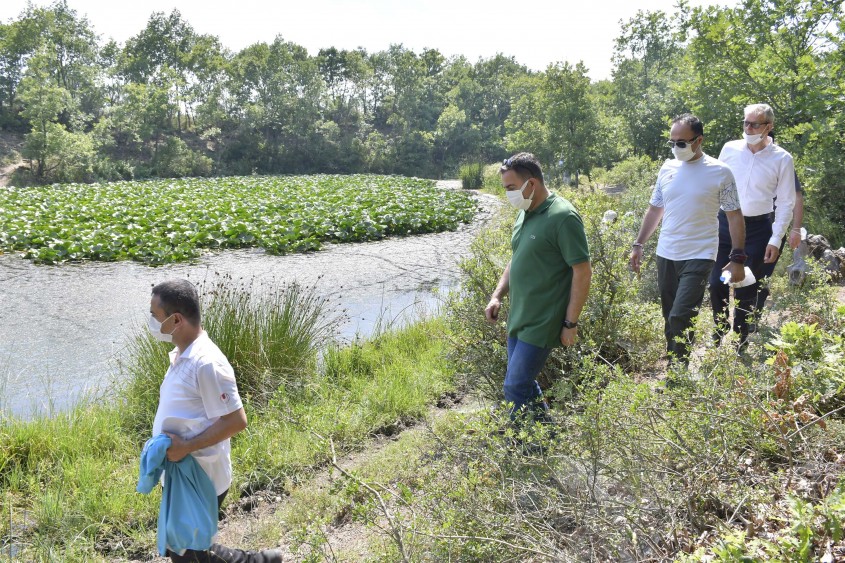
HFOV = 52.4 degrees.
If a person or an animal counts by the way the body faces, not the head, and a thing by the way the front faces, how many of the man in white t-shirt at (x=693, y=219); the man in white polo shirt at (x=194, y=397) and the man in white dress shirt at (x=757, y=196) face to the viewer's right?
0

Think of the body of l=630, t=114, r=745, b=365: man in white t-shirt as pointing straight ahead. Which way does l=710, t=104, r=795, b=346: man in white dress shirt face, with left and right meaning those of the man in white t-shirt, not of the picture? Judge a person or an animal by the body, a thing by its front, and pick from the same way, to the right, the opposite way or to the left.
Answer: the same way

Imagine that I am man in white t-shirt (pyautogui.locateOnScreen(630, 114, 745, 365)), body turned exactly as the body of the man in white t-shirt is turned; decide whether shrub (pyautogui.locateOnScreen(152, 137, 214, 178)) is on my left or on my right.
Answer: on my right

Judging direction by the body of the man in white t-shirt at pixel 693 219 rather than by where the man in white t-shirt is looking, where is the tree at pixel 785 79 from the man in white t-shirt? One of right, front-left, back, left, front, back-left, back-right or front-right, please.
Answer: back-right

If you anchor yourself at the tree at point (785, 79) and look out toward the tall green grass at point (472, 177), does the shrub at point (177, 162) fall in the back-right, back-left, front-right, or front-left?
front-left

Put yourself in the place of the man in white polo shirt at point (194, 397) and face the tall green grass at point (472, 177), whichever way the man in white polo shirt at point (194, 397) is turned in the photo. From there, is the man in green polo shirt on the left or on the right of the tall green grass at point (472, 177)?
right

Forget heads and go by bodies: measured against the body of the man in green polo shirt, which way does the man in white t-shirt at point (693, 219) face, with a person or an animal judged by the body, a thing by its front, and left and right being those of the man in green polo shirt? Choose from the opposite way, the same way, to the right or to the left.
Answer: the same way

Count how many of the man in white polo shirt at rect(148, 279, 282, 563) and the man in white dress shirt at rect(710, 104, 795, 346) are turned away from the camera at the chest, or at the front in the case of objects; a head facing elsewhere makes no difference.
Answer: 0

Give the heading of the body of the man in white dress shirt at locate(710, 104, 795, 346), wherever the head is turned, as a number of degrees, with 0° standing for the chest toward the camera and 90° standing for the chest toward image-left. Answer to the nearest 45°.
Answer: approximately 45°

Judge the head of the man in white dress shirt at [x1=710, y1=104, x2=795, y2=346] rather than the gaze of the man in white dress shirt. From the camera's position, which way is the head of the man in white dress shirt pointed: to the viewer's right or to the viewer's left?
to the viewer's left

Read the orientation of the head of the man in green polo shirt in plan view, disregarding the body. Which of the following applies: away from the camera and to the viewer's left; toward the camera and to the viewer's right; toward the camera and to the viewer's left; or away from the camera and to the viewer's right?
toward the camera and to the viewer's left

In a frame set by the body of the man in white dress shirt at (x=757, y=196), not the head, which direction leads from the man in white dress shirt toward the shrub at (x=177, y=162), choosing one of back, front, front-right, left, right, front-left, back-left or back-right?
right

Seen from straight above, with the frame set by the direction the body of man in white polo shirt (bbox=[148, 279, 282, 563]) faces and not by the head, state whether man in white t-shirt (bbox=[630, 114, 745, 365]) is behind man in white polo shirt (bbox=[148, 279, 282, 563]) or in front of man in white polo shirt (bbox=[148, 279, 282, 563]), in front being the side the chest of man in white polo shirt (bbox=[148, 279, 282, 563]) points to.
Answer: behind

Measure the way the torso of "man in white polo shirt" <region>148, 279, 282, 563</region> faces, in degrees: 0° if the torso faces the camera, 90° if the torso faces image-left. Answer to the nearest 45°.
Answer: approximately 90°

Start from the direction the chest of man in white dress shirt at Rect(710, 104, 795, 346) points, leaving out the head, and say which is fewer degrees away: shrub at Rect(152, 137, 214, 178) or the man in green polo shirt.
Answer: the man in green polo shirt

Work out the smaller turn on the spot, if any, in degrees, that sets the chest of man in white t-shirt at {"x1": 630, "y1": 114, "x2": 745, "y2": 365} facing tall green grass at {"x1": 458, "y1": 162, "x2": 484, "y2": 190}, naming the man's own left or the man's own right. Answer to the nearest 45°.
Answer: approximately 135° to the man's own right

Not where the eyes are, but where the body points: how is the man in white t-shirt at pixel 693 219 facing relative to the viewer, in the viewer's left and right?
facing the viewer and to the left of the viewer

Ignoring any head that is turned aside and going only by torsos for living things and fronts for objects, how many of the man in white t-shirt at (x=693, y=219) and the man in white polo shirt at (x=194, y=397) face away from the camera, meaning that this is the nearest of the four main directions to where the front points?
0

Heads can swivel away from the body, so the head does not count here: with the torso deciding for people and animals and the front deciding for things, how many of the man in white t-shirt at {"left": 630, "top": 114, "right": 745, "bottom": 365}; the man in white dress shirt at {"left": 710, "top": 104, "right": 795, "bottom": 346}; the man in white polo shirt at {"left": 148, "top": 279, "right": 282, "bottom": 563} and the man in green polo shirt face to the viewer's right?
0
